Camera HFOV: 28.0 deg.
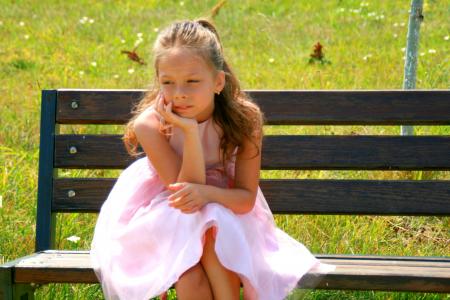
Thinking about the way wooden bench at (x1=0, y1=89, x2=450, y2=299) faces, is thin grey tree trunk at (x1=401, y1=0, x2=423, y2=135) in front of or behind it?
behind

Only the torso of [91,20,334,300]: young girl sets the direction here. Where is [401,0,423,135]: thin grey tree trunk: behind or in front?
behind

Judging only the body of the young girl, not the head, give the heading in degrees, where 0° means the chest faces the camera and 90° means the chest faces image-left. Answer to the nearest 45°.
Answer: approximately 0°

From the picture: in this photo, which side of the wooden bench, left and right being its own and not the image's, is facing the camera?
front

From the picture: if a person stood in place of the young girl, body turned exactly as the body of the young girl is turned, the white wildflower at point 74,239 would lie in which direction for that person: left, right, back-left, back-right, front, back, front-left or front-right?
back-right
